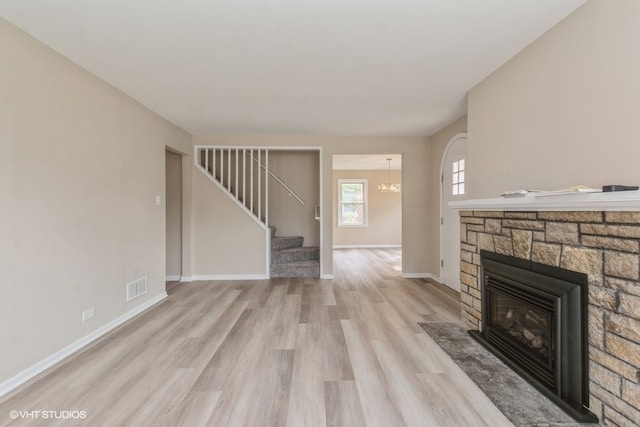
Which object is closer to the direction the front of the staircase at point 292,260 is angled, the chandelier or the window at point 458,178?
the window

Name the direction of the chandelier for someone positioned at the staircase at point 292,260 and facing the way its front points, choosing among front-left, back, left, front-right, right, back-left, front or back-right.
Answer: back-left

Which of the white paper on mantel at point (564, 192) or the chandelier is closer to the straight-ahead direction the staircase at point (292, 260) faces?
the white paper on mantel

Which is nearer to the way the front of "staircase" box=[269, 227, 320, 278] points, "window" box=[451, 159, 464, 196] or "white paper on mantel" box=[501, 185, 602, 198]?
the white paper on mantel

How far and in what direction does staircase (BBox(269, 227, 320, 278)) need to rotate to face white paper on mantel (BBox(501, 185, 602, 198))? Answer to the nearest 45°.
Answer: approximately 45° to its left

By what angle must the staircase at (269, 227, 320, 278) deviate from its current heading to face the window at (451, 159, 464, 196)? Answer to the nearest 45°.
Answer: approximately 45° to its left

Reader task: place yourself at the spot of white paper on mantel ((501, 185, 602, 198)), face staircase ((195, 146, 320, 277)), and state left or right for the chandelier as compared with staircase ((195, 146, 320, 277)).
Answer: right

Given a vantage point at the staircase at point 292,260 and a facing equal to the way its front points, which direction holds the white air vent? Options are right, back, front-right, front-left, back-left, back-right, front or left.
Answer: front-right

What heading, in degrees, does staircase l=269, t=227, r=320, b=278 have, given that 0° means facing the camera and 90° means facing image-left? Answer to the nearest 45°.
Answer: approximately 0°
